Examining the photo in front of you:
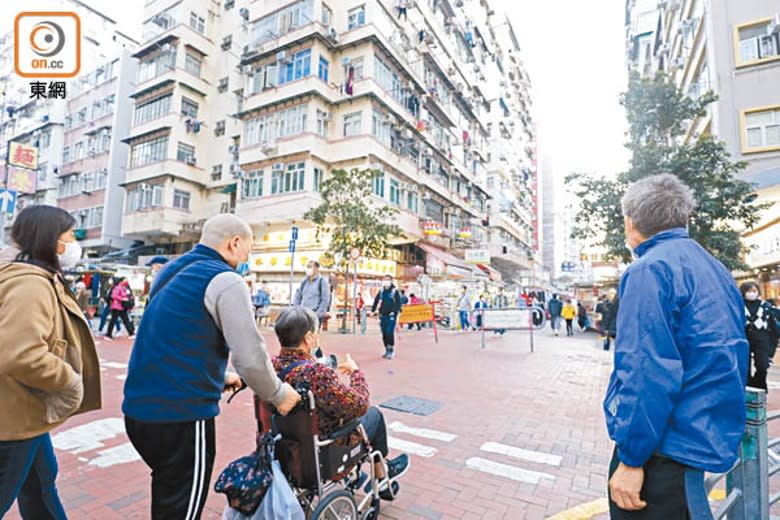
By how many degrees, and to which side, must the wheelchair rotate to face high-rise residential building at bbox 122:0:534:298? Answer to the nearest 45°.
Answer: approximately 45° to its left

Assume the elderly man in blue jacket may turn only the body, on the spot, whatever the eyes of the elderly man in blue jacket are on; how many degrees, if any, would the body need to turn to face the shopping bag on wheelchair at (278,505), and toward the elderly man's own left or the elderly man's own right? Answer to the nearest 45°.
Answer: approximately 45° to the elderly man's own left

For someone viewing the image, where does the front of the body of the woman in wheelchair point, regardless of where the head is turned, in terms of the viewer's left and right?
facing away from the viewer and to the right of the viewer

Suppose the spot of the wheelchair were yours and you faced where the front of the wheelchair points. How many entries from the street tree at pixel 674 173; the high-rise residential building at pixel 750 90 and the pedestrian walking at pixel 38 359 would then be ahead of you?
2

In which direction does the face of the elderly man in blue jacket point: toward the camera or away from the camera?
away from the camera

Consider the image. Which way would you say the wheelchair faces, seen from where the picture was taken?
facing away from the viewer and to the right of the viewer

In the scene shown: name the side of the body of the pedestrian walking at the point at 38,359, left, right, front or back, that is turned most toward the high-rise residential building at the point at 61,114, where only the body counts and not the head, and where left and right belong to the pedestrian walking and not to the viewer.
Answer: left

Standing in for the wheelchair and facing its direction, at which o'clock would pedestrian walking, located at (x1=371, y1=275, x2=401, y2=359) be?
The pedestrian walking is roughly at 11 o'clock from the wheelchair.

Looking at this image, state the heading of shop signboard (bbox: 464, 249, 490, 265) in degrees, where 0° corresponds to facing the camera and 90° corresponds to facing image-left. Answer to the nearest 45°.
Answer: approximately 0°

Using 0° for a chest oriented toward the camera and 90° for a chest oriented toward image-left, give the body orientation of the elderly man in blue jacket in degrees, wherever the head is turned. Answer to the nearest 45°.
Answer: approximately 135°

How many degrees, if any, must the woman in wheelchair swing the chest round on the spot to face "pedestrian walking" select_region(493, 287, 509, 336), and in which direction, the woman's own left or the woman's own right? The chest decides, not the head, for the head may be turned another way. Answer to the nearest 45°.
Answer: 0° — they already face them
